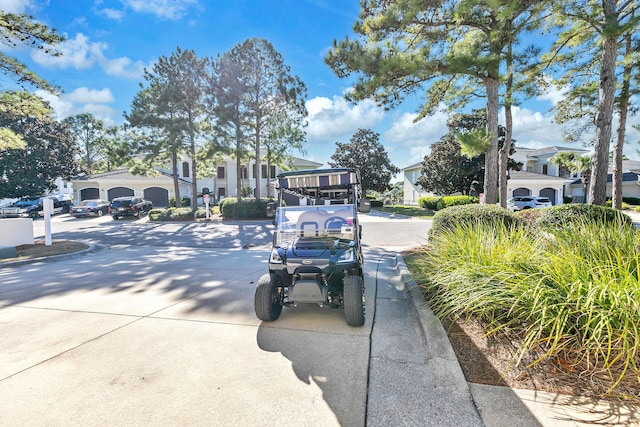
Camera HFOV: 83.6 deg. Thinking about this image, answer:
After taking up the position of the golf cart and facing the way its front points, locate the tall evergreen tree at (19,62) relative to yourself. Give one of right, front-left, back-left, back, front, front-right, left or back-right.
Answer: back-right

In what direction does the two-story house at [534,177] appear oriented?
toward the camera

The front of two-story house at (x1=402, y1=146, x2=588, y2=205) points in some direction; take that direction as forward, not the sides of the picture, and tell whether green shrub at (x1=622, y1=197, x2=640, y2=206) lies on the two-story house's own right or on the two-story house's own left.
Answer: on the two-story house's own left

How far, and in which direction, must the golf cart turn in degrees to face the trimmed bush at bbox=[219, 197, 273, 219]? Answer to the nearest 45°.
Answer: approximately 180°

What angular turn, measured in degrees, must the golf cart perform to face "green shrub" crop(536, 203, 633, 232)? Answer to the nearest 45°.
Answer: approximately 135° to its left

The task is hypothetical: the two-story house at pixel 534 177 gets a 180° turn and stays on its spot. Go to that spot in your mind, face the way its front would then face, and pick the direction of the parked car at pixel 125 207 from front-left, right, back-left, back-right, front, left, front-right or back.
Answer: back-left

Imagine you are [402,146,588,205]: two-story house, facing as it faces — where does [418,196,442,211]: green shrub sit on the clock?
The green shrub is roughly at 1 o'clock from the two-story house.

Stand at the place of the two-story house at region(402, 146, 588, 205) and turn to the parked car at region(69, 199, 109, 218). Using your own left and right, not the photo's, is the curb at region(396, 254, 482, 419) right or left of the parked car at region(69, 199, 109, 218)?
left

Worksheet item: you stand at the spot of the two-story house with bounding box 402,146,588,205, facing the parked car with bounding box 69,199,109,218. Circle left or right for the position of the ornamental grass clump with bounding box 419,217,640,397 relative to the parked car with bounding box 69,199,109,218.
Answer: left

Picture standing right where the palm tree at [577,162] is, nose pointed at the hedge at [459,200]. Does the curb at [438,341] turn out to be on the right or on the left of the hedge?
left

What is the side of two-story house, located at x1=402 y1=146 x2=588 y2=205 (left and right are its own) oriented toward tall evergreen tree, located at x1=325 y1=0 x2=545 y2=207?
front

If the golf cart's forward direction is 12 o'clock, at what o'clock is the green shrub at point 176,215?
The green shrub is roughly at 5 o'clock from the golf cart.

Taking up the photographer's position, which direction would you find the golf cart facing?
facing the viewer

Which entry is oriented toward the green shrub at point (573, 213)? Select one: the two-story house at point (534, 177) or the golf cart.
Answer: the two-story house

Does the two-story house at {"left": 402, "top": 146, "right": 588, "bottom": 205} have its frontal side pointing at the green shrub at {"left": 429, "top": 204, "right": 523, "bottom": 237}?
yes

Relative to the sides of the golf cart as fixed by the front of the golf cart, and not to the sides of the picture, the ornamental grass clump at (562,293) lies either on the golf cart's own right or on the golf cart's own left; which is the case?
on the golf cart's own left

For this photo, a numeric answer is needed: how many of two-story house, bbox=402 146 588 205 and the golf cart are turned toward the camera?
2
